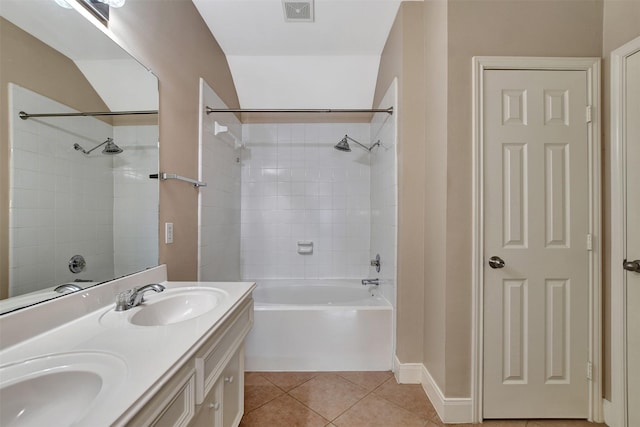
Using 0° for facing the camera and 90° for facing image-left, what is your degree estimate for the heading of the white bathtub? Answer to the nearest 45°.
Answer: approximately 0°

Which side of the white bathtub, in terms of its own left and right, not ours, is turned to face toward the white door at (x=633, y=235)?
left

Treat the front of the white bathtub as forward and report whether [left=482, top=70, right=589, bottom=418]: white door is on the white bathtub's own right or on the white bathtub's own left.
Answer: on the white bathtub's own left
